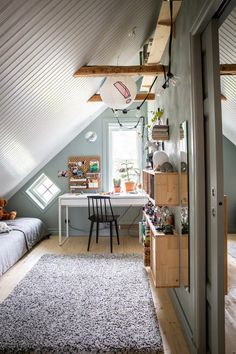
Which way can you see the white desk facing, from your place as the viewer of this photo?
facing the viewer

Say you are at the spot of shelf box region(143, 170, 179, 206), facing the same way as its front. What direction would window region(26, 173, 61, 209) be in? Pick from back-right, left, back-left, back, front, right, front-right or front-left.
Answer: front-right

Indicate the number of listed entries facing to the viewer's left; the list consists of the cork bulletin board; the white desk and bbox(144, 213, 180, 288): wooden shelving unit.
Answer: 1

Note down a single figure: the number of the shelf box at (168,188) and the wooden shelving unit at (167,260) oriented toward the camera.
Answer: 0

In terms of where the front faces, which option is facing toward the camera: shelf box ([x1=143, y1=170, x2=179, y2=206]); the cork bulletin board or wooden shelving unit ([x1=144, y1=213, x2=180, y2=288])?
the cork bulletin board

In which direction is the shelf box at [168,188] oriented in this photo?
to the viewer's left

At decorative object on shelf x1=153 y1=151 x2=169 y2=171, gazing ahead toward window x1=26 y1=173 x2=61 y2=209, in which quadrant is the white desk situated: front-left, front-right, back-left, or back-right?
front-right

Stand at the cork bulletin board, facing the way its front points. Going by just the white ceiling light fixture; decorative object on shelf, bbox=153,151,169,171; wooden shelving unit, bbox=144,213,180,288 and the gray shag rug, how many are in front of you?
4

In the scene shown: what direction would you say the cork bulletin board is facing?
toward the camera

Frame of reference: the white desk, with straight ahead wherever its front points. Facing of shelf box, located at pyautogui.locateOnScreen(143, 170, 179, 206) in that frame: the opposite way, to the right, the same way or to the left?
to the right

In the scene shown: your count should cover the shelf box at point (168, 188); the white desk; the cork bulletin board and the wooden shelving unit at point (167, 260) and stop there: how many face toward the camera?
2

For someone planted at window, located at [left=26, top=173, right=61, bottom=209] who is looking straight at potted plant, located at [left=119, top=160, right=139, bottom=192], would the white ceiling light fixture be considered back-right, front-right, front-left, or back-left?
front-right

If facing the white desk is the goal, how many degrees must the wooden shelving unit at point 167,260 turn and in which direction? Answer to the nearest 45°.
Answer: approximately 90° to its right

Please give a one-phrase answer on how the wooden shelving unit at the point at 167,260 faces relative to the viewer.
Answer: facing to the left of the viewer
